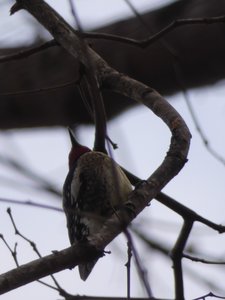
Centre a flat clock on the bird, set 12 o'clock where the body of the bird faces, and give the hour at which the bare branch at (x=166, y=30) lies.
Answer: The bare branch is roughly at 2 o'clock from the bird.
